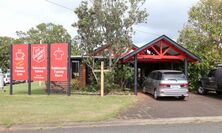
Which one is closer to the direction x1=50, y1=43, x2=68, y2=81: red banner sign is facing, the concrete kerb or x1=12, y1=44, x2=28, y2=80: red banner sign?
the concrete kerb

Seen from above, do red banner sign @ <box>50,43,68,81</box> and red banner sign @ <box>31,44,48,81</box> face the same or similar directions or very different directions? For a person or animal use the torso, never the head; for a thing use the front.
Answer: same or similar directions

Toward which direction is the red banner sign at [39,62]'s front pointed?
toward the camera

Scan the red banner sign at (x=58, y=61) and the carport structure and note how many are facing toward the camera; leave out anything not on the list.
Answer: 2

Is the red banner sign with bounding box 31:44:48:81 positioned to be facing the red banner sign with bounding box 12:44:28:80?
no

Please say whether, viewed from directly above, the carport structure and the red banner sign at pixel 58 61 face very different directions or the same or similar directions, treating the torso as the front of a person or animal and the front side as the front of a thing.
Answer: same or similar directions

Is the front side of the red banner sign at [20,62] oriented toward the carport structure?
no

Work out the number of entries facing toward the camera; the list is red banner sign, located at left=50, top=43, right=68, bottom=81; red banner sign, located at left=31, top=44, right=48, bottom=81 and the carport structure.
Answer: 3

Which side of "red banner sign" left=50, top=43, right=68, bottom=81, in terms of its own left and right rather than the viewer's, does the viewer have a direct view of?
front

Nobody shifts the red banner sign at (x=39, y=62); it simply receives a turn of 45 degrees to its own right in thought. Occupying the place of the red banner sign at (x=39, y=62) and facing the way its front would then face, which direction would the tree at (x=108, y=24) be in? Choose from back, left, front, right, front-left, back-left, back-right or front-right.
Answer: back-left

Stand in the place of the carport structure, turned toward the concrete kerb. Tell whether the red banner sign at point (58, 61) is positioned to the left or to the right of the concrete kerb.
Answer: right

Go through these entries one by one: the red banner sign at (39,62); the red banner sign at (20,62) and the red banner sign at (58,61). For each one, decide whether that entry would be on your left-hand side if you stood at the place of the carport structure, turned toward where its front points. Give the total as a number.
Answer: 0

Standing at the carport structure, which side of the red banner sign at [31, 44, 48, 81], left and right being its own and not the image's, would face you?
left

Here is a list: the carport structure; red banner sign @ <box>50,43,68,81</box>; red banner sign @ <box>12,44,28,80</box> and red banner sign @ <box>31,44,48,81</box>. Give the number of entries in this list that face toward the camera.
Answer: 4

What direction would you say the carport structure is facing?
toward the camera
